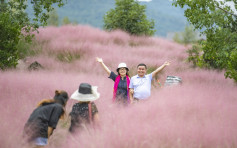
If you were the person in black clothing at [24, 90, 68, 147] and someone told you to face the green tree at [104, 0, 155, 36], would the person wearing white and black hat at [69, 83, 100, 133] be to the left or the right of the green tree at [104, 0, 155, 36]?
right

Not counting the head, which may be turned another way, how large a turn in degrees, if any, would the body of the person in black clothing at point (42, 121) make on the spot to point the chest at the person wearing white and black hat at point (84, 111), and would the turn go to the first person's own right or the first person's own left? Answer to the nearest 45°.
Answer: approximately 45° to the first person's own right

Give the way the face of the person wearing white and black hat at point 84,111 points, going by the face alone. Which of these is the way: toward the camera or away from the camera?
away from the camera

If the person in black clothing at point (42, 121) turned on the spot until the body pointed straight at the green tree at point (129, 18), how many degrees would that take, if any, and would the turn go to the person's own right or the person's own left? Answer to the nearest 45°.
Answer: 0° — they already face it

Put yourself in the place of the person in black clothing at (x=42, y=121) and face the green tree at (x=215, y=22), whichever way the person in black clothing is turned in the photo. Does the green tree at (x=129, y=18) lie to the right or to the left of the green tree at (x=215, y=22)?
left

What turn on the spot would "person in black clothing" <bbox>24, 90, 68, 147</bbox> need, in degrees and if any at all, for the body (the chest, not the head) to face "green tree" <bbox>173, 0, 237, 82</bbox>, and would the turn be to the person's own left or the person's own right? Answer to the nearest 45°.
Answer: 0° — they already face it

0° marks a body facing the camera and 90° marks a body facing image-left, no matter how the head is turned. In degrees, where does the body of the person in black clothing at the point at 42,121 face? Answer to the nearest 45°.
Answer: approximately 225°
